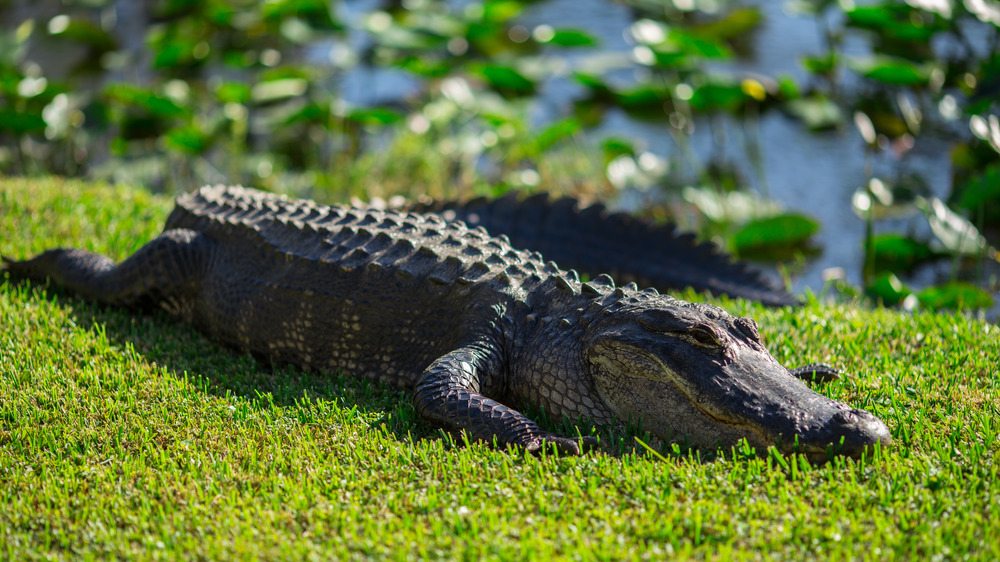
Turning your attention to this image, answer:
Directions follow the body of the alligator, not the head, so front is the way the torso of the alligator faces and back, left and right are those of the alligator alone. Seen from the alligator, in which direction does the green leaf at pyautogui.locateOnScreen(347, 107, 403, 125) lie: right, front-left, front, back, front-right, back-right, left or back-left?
back-left

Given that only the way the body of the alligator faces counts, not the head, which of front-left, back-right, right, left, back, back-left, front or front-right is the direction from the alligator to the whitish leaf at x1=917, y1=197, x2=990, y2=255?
left

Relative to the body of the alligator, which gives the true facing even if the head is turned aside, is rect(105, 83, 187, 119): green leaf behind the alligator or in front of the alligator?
behind

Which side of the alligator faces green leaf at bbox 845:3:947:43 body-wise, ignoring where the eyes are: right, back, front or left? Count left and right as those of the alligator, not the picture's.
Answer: left

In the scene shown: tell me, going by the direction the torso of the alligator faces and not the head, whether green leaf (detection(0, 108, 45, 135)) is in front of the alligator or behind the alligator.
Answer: behind

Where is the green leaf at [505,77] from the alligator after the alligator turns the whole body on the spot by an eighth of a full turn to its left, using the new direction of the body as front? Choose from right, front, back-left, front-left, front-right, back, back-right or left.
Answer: left

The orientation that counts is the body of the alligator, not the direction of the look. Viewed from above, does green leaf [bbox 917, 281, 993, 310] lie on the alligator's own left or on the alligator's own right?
on the alligator's own left

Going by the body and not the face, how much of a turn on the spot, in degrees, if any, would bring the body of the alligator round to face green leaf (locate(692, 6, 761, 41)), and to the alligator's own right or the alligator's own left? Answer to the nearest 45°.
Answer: approximately 135° to the alligator's own left

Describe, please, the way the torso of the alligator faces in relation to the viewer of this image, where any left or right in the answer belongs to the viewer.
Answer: facing the viewer and to the right of the viewer

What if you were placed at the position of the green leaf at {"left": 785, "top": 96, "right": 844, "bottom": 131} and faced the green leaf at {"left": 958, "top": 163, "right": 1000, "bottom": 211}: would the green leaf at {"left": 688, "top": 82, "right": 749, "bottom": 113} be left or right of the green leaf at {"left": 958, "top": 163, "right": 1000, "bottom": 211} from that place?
right
